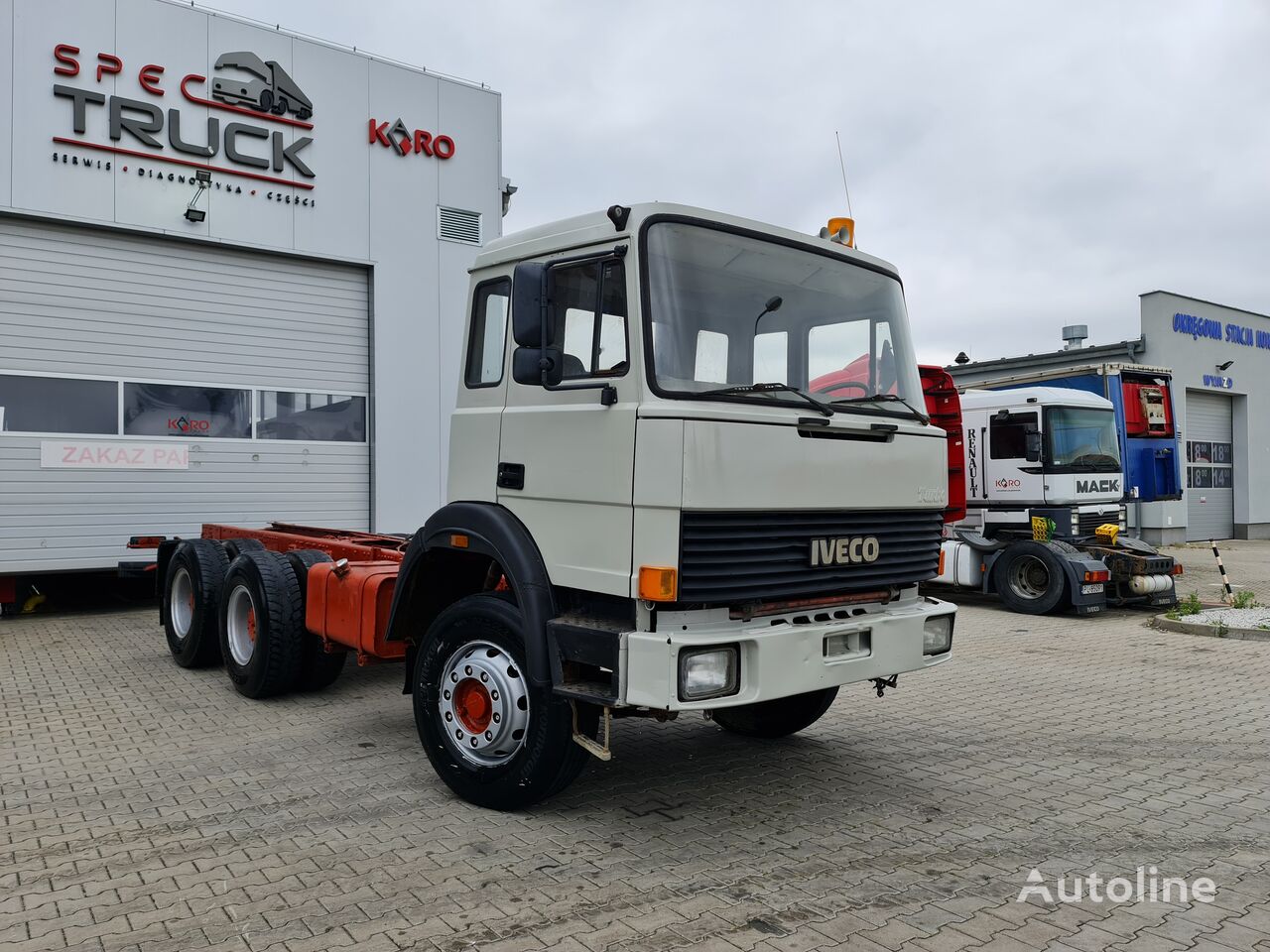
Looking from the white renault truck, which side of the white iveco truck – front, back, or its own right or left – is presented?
left

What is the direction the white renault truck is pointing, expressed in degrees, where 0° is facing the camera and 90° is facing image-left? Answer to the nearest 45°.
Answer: approximately 315°

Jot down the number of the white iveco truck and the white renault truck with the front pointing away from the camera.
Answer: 0

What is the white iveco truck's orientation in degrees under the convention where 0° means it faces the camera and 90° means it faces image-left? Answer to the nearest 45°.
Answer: approximately 315°

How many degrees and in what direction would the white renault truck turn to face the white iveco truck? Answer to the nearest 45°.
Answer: approximately 45° to its right
